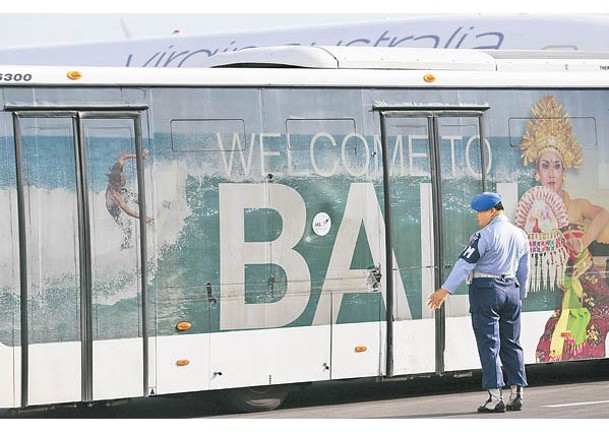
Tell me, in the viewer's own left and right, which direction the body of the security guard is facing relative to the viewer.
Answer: facing away from the viewer and to the left of the viewer
